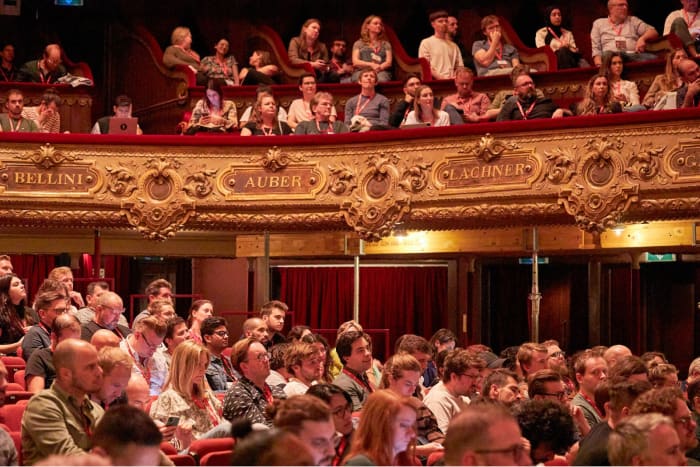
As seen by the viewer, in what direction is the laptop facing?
away from the camera

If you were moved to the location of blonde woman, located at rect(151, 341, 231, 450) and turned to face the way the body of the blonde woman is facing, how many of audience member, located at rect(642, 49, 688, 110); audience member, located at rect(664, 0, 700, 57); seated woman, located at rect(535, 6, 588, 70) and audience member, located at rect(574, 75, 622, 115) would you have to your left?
4

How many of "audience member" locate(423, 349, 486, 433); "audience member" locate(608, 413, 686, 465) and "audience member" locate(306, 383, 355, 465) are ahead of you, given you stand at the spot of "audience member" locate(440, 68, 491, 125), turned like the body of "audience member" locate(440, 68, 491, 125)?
3

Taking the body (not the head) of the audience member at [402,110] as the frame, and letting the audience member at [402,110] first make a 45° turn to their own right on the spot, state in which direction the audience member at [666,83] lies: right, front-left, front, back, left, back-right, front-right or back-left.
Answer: left

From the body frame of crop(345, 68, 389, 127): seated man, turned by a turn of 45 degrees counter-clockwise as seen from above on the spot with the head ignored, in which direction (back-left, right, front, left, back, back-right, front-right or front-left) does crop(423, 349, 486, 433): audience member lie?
front-right

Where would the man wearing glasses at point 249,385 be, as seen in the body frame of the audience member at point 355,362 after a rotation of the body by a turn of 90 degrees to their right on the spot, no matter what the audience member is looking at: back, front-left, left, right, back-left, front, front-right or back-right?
front

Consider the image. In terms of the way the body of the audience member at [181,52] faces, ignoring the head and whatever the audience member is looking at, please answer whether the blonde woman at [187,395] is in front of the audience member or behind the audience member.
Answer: in front

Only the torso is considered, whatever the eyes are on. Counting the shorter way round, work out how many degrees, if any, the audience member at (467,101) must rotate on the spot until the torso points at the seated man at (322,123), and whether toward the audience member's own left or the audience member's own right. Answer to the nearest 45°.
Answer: approximately 90° to the audience member's own right

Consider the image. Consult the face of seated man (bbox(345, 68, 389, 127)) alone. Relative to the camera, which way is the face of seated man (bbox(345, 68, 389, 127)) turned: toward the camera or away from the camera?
toward the camera

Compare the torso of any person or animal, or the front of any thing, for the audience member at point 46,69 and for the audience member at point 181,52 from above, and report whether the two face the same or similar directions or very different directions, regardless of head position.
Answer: same or similar directions

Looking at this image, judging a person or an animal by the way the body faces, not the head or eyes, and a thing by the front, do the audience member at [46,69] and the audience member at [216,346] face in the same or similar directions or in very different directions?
same or similar directions

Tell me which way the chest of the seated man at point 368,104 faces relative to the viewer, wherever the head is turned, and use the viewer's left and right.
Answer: facing the viewer

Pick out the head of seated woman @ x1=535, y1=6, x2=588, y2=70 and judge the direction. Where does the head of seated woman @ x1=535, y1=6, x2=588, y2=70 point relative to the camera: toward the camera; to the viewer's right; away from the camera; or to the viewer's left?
toward the camera

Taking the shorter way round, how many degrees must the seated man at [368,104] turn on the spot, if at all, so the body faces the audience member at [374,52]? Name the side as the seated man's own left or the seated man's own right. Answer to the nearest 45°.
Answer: approximately 180°

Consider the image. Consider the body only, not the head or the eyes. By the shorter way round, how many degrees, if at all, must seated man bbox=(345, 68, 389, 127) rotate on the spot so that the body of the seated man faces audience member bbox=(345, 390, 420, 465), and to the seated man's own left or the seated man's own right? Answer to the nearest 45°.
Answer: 0° — they already face them
